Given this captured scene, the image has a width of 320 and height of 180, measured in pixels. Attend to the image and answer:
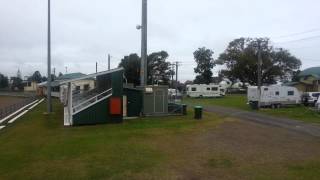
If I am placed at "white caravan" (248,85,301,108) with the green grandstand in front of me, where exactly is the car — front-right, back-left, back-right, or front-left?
back-left

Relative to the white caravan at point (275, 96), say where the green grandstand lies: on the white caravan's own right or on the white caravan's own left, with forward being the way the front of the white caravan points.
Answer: on the white caravan's own right

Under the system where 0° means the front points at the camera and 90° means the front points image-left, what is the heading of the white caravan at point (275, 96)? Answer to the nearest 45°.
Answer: approximately 270°

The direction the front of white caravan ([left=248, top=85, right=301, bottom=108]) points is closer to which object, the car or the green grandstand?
the car

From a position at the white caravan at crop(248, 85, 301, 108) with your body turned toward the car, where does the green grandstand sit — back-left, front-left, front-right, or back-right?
back-right
